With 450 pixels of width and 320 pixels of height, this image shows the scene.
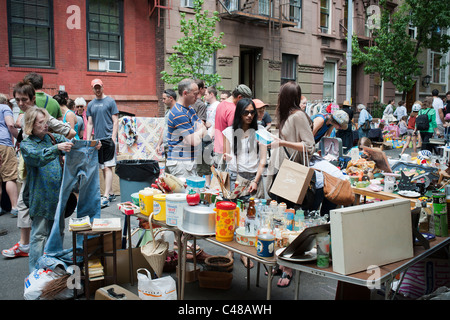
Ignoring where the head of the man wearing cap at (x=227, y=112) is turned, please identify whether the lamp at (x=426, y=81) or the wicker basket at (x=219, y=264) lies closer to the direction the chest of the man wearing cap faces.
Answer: the lamp

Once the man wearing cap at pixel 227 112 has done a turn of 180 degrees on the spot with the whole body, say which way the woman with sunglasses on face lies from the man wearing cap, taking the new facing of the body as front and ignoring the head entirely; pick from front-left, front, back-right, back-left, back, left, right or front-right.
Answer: front-left

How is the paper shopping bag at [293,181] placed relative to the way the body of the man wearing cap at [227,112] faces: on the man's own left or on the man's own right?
on the man's own right

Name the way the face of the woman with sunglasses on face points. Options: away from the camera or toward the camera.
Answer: toward the camera

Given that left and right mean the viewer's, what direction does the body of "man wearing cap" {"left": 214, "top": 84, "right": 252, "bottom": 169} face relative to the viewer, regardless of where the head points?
facing away from the viewer and to the right of the viewer

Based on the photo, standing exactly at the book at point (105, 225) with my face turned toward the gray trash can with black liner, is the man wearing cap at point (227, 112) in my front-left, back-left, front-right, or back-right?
front-right

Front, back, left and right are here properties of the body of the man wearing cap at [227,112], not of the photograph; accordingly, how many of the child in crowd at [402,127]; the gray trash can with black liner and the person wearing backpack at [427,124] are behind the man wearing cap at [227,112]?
1
